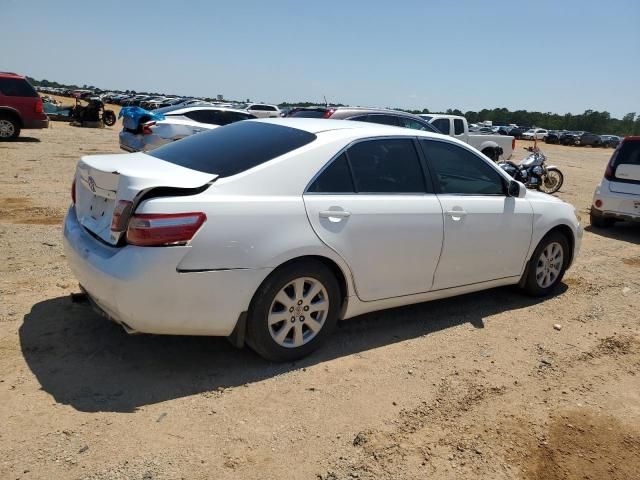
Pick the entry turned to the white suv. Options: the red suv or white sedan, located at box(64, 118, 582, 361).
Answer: the white sedan

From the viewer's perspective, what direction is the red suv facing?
to the viewer's left

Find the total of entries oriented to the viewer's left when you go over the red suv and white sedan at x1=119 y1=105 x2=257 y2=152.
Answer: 1

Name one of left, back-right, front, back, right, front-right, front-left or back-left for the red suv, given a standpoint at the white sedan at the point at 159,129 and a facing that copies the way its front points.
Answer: left

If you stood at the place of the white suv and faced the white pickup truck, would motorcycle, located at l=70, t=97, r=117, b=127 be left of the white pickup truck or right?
left

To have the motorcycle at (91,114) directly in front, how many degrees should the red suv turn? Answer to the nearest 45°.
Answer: approximately 90° to its right

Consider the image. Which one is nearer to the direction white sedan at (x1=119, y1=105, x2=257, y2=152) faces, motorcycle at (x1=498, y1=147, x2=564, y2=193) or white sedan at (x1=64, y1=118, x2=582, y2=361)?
the motorcycle

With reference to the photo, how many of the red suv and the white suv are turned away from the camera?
1

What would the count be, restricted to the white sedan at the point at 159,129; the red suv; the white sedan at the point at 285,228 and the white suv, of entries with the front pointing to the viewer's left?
1

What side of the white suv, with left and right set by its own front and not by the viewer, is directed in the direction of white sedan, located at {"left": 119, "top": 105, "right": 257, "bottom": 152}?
left

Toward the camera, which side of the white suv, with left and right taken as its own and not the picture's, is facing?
back

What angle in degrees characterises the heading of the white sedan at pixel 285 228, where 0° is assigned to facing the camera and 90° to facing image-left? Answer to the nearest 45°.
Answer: approximately 225°

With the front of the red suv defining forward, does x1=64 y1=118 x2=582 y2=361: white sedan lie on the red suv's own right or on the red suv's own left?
on the red suv's own left

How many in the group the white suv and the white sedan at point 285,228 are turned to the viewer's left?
0

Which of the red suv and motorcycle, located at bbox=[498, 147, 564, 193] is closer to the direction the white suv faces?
the motorcycle

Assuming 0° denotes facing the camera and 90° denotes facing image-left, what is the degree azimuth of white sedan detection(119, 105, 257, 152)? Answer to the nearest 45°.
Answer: approximately 225°
